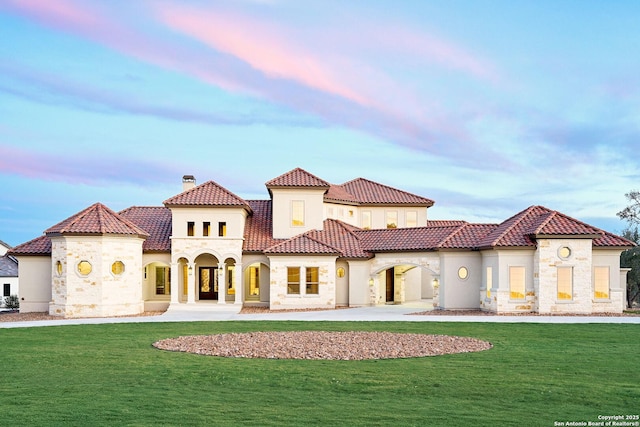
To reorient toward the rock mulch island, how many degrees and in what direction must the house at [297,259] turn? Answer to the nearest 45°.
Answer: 0° — it already faces it

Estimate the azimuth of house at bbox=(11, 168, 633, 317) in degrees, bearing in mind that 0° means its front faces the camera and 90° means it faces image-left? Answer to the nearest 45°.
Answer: approximately 0°
